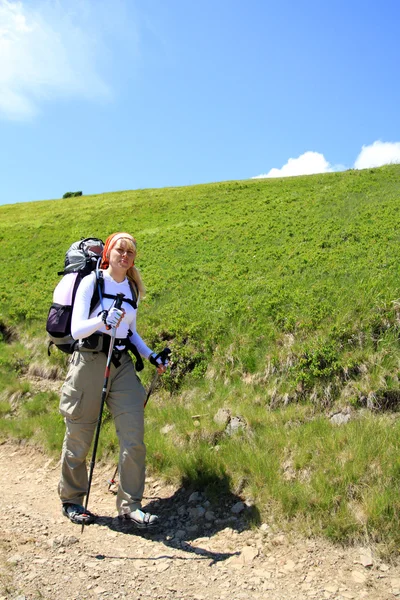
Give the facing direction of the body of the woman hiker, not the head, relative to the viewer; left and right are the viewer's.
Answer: facing the viewer and to the right of the viewer
